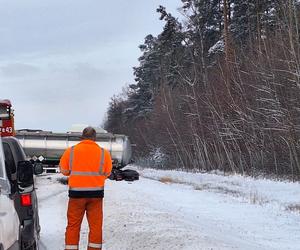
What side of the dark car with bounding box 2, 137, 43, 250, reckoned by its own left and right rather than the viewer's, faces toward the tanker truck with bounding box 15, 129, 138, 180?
front

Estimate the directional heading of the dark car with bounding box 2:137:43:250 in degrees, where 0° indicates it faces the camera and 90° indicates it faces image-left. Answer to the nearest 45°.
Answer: approximately 180°

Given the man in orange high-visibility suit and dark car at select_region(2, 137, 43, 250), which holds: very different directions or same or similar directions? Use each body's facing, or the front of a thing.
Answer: same or similar directions

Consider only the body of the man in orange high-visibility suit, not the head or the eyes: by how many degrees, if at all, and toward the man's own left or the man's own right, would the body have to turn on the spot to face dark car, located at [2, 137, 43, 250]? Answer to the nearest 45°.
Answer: approximately 135° to the man's own left

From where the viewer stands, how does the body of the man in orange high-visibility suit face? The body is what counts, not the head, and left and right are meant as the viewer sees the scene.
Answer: facing away from the viewer

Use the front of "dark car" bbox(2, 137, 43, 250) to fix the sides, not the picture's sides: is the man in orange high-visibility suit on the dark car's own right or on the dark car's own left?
on the dark car's own right

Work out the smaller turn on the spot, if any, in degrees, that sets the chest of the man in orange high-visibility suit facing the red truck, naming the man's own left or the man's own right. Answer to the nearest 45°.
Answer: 0° — they already face it

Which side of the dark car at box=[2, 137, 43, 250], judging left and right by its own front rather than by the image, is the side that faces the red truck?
front

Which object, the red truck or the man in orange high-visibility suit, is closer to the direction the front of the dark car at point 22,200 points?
the red truck

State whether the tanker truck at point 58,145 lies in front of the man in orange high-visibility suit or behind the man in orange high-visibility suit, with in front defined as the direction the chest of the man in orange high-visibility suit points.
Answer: in front

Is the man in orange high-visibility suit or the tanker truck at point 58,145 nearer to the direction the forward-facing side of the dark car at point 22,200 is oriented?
the tanker truck

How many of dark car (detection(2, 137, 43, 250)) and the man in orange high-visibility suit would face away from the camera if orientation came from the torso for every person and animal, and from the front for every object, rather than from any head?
2
